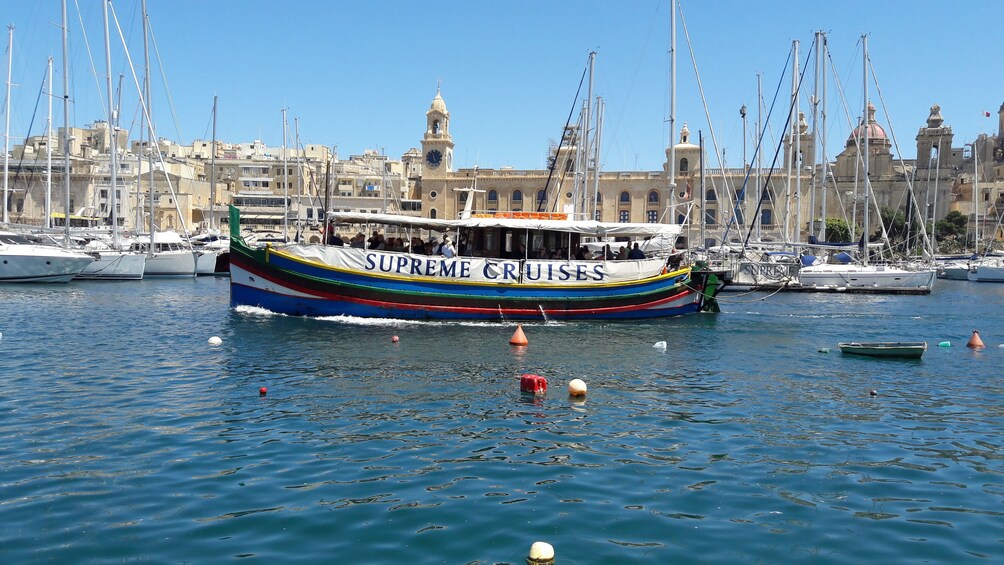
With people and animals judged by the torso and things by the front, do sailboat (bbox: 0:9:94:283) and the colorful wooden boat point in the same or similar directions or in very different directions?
very different directions

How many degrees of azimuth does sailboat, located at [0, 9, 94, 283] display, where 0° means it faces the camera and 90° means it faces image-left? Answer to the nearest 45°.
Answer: approximately 270°

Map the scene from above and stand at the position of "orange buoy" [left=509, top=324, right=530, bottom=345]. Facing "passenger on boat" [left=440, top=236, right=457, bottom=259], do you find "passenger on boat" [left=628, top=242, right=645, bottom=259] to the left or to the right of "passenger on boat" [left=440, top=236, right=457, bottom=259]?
right

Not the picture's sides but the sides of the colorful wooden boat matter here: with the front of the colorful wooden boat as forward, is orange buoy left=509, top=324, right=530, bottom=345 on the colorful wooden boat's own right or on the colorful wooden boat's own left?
on the colorful wooden boat's own left

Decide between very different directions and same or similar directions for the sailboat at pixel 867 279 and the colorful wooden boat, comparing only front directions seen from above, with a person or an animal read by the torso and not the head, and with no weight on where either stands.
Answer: very different directions
